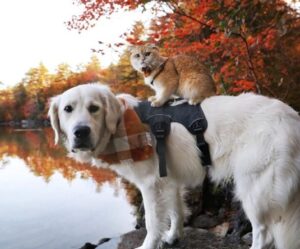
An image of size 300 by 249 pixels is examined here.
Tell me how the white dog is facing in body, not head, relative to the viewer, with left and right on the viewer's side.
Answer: facing to the left of the viewer

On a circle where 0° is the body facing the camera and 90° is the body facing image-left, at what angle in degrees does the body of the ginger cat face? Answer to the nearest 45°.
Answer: approximately 90°

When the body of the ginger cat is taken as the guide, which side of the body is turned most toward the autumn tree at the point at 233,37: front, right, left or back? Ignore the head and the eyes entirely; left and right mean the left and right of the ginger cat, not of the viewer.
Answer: right

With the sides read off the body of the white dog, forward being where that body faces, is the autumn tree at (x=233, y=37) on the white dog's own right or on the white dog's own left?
on the white dog's own right
